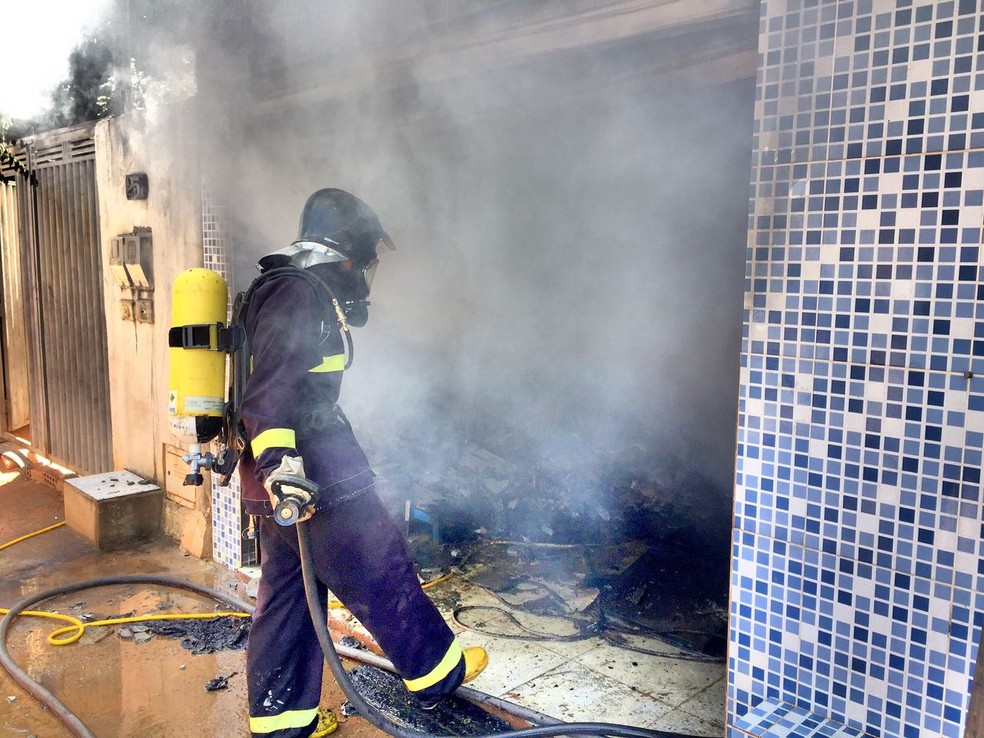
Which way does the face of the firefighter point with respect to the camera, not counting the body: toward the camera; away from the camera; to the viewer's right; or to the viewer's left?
to the viewer's right

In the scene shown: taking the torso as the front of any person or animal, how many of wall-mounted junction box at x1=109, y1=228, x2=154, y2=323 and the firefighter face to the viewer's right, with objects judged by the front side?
1

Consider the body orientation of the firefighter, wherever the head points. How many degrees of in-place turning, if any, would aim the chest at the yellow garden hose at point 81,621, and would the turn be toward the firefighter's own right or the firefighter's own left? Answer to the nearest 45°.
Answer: approximately 135° to the firefighter's own left

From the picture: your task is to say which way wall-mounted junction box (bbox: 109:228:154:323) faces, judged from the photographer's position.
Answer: facing the viewer and to the left of the viewer

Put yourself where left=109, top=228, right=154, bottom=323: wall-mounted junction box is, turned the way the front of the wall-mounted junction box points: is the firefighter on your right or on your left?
on your left

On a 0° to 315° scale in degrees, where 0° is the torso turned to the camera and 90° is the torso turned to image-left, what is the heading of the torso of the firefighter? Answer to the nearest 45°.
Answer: approximately 270°

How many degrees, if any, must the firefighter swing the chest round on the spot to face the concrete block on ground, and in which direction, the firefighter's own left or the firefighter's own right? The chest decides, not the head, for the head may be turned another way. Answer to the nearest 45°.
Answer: approximately 135° to the firefighter's own left

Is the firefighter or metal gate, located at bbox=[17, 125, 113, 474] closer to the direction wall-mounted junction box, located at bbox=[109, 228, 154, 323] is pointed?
the firefighter
